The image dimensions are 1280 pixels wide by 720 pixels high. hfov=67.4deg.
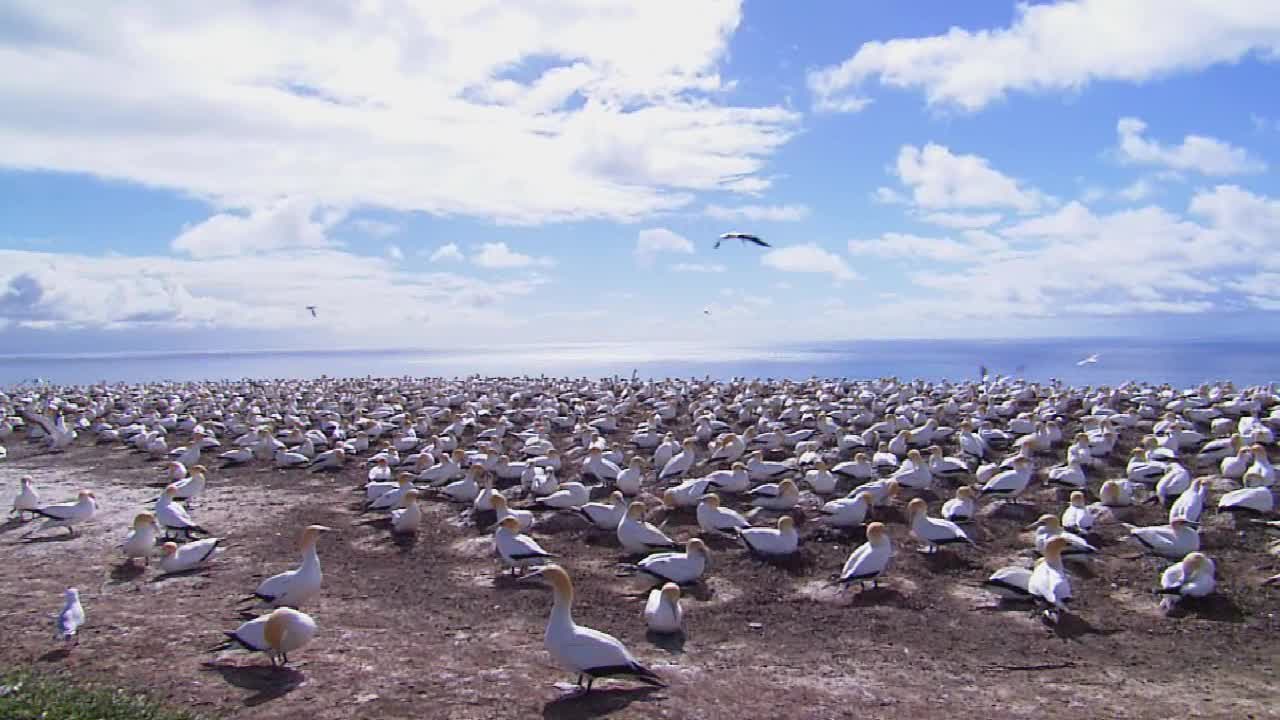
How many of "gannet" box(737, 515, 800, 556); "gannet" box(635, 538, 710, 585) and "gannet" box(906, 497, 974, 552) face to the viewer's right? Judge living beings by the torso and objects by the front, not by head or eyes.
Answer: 2

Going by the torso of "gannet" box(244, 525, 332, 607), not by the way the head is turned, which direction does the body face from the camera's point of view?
to the viewer's right

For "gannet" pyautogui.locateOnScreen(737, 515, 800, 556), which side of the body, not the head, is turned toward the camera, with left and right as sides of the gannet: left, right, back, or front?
right

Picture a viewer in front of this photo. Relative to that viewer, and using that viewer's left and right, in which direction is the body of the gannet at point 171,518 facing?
facing to the left of the viewer

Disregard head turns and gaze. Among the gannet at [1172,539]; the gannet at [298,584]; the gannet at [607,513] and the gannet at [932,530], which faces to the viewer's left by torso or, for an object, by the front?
the gannet at [932,530]

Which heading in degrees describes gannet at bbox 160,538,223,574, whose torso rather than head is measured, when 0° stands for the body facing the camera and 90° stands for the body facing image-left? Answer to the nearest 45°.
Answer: approximately 90°

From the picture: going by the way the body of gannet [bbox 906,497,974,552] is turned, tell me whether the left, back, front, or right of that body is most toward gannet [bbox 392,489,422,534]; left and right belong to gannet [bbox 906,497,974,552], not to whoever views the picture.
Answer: front

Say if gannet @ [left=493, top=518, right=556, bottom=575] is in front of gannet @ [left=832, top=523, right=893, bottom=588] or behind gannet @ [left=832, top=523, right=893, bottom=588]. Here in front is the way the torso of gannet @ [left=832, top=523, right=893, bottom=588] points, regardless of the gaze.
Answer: behind

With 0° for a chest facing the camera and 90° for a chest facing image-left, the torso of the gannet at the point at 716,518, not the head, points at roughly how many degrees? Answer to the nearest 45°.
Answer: approximately 90°

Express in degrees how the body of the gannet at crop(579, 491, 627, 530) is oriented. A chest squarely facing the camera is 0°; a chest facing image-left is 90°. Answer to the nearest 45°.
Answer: approximately 270°

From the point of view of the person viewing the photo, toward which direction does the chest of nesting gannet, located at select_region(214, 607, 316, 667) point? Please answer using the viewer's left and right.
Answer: facing to the right of the viewer

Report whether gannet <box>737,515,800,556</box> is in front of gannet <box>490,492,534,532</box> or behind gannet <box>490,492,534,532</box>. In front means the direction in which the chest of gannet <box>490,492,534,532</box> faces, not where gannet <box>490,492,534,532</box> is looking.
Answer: behind

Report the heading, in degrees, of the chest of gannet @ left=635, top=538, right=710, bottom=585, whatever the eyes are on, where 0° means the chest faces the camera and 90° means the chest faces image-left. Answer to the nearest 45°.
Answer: approximately 270°

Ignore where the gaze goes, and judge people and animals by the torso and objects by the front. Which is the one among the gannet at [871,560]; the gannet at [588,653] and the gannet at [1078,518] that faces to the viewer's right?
the gannet at [871,560]

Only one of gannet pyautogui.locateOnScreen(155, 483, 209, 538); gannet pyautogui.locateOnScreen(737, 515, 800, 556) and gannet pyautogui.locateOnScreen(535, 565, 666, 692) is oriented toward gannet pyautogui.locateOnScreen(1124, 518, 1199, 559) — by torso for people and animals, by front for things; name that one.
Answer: gannet pyautogui.locateOnScreen(737, 515, 800, 556)

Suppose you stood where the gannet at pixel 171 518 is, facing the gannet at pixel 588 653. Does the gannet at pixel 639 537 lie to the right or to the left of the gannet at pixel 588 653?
left

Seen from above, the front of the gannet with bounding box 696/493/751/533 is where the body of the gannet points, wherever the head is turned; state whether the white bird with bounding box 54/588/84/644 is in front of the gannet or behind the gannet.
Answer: in front

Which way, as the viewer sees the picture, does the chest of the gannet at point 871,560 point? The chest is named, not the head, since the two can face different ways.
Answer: to the viewer's right

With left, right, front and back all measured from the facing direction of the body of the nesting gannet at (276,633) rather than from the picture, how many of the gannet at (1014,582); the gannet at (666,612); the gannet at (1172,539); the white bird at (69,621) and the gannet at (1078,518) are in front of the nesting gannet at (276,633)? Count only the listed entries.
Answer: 4

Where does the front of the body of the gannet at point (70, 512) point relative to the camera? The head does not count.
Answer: to the viewer's right
